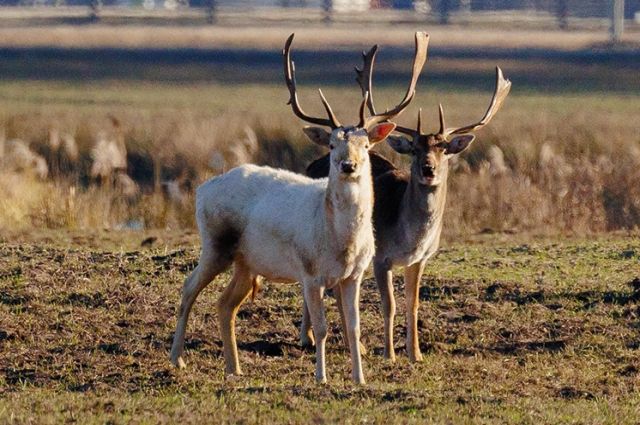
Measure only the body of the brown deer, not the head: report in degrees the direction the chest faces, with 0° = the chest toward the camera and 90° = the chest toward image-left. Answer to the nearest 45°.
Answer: approximately 315°

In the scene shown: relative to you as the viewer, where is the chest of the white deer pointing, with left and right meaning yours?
facing the viewer and to the right of the viewer
